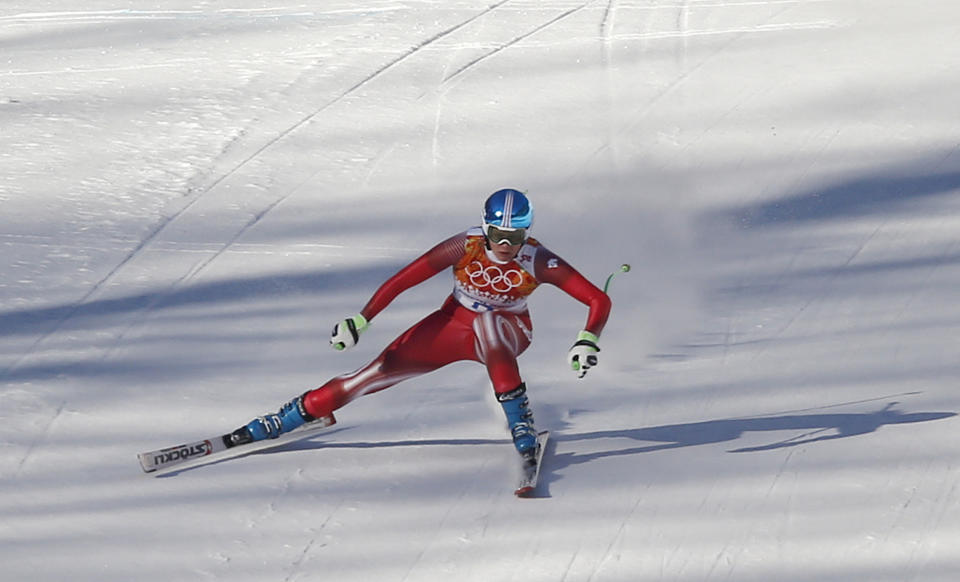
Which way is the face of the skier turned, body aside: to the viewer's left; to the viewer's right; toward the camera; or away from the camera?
toward the camera

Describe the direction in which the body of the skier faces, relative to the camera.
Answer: toward the camera
